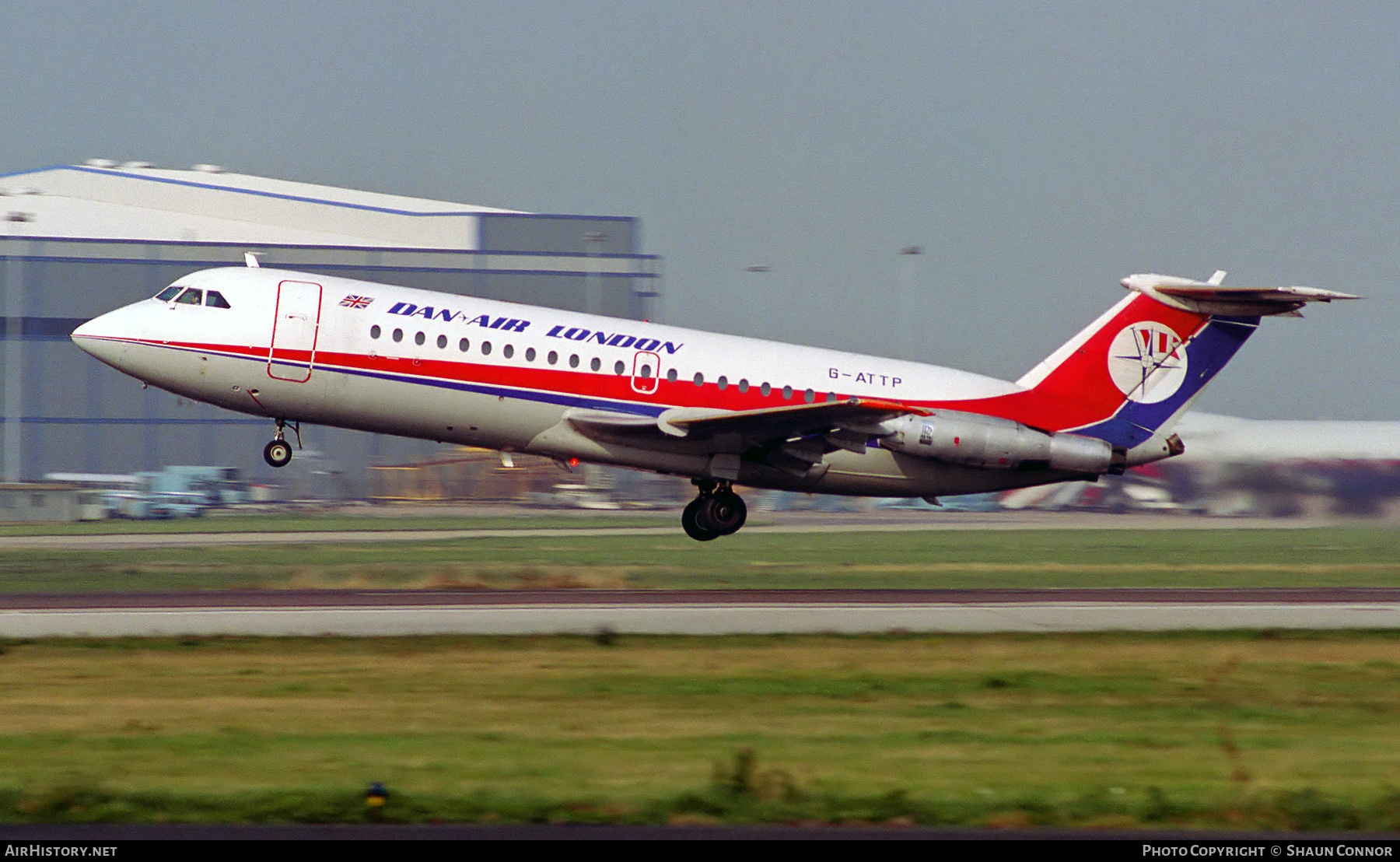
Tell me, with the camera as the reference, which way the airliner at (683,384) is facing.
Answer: facing to the left of the viewer
